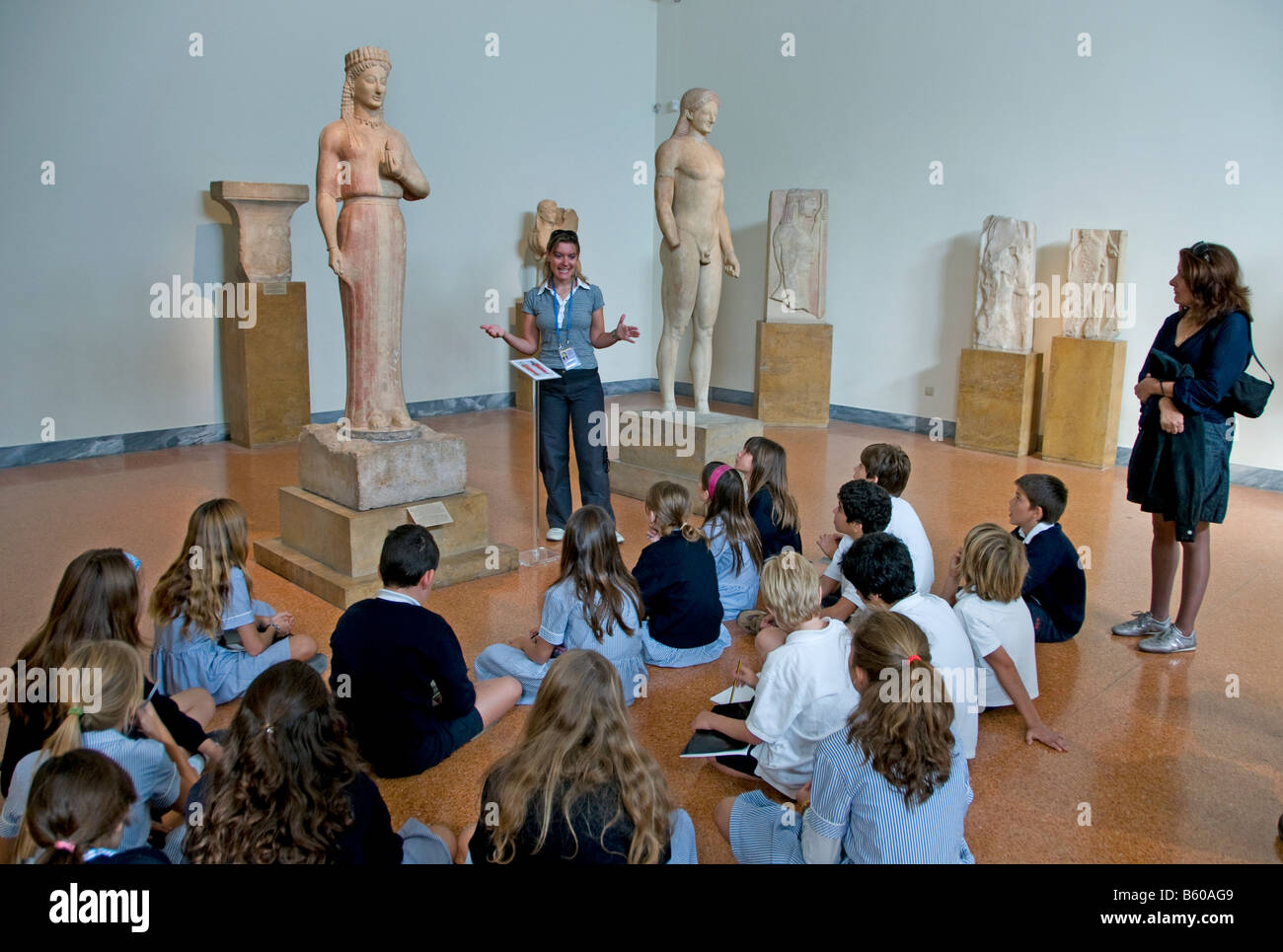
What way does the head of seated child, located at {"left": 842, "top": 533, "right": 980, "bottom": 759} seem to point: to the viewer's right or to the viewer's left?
to the viewer's left

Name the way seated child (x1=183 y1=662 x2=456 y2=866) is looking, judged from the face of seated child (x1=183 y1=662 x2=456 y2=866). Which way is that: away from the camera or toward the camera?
away from the camera

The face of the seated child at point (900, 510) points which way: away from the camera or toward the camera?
away from the camera

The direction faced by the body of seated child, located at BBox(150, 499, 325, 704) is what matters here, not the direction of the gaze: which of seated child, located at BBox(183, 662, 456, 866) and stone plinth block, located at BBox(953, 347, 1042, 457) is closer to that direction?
the stone plinth block

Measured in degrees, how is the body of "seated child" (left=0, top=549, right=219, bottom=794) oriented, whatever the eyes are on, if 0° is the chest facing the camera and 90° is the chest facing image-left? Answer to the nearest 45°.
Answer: approximately 225°

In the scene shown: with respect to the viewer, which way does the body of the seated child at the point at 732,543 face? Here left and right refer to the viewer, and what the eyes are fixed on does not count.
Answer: facing away from the viewer and to the left of the viewer

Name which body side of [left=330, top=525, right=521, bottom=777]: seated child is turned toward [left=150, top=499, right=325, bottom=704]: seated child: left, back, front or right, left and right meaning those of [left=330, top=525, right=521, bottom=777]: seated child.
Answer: left

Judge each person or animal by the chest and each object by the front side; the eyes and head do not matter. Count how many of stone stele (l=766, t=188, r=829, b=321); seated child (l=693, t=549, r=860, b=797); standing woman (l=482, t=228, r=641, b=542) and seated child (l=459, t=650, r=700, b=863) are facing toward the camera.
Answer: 2

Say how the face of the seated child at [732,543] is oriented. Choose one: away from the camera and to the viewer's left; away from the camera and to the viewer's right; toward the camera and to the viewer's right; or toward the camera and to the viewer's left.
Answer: away from the camera and to the viewer's left

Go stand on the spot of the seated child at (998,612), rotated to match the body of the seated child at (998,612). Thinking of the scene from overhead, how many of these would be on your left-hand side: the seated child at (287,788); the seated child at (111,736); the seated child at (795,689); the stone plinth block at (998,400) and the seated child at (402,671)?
4

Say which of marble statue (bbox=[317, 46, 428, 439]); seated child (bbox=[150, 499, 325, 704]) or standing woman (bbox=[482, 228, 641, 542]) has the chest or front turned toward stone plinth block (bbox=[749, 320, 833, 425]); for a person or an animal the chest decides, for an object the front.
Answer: the seated child

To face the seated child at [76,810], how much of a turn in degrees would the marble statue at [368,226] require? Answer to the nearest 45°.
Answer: approximately 45° to its right

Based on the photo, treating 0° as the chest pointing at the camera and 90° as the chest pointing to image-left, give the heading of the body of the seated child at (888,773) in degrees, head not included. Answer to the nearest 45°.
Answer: approximately 135°
